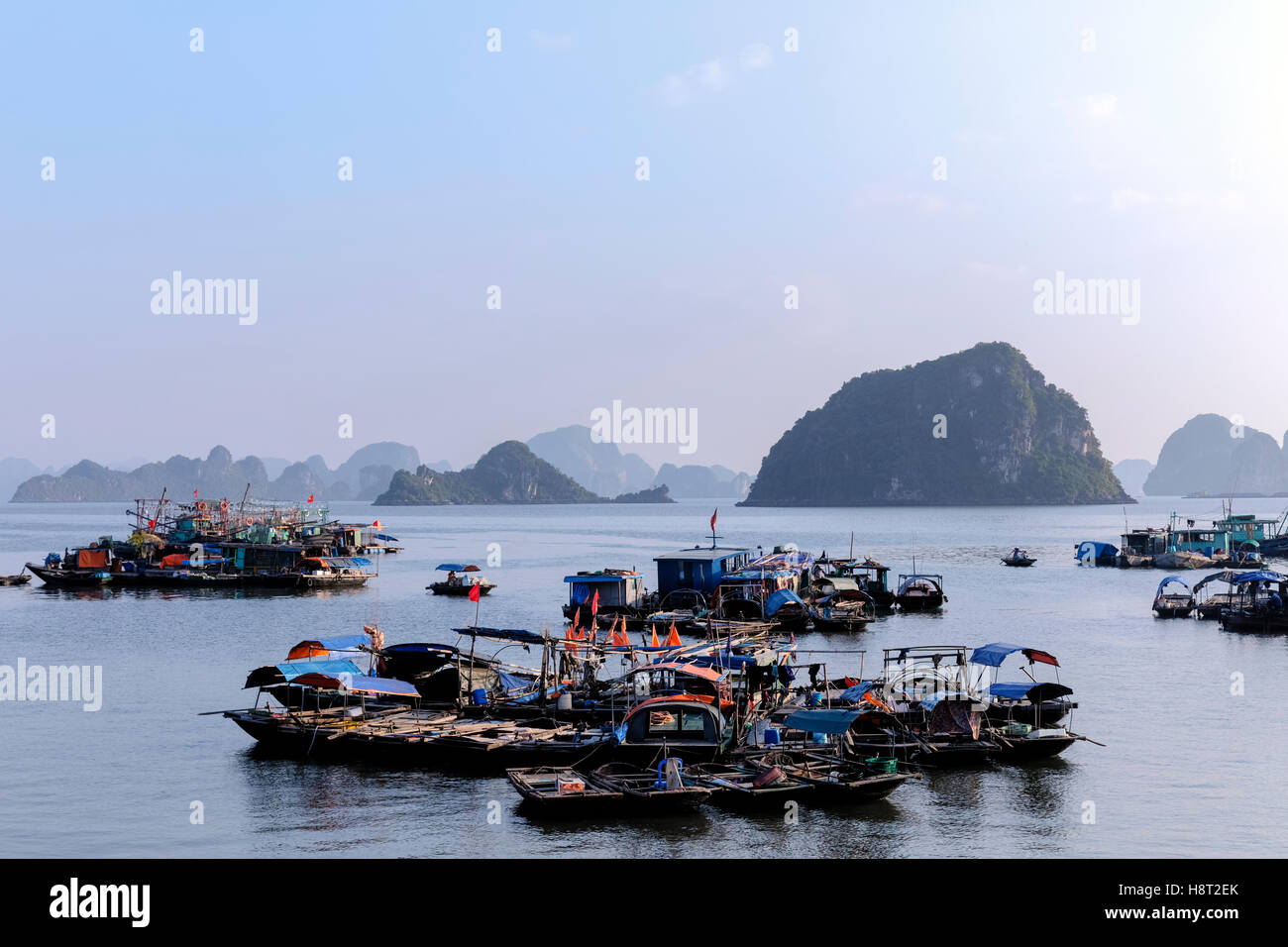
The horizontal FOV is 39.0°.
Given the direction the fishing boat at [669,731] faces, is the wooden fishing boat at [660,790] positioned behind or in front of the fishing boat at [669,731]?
in front

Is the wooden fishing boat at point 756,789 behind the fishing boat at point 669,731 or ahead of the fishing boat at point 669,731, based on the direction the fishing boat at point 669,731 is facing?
ahead

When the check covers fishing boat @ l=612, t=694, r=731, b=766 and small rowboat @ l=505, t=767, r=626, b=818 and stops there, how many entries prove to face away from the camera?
0
